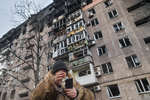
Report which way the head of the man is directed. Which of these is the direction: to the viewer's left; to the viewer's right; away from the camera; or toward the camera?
toward the camera

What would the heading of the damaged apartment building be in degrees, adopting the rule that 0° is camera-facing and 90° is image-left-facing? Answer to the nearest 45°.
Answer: approximately 45°

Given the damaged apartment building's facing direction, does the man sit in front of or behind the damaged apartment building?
in front
